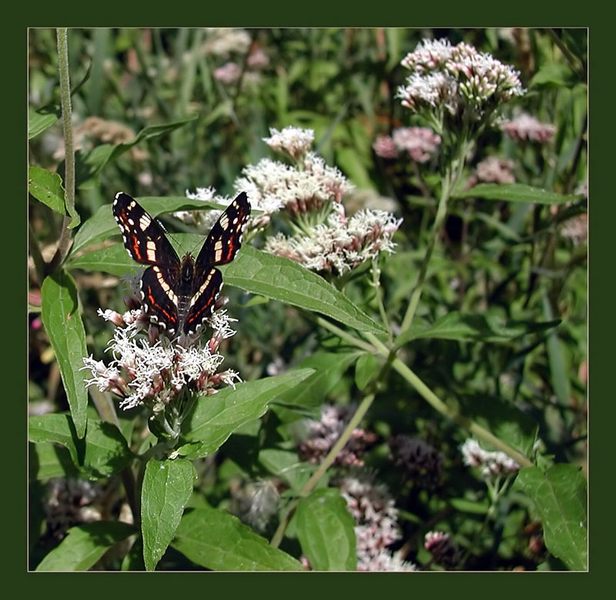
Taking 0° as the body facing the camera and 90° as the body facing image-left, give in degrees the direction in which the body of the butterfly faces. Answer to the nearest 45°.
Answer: approximately 180°
